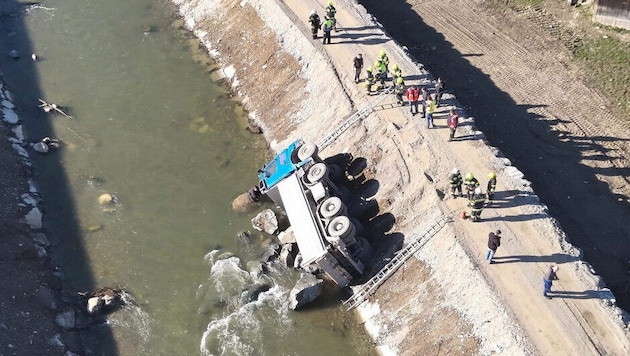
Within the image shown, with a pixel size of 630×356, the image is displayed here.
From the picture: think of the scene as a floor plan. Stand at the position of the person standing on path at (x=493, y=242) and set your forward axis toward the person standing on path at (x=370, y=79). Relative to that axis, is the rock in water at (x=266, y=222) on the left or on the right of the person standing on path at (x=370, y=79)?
left

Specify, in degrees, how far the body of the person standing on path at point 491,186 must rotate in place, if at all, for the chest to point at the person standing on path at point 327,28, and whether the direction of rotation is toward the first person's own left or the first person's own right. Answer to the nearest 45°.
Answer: approximately 45° to the first person's own right

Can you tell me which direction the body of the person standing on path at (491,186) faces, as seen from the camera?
to the viewer's left

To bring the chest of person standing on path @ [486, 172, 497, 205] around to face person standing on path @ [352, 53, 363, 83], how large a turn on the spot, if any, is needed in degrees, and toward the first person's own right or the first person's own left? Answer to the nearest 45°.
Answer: approximately 45° to the first person's own right

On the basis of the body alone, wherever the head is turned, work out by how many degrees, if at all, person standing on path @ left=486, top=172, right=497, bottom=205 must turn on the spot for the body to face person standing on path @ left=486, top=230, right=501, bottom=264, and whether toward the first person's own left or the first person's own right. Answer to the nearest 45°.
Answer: approximately 90° to the first person's own left

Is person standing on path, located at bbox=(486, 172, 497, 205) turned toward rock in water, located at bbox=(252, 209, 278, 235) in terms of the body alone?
yes

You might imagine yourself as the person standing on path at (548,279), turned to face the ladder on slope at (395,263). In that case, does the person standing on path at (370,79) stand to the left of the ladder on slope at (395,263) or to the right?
right

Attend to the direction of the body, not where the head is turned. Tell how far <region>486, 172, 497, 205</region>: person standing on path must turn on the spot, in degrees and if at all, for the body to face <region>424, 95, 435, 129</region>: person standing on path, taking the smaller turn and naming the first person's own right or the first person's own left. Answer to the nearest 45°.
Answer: approximately 45° to the first person's own right

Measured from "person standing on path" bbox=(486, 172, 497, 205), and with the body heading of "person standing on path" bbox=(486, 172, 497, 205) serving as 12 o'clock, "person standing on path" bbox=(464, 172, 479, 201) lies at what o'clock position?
"person standing on path" bbox=(464, 172, 479, 201) is roughly at 11 o'clock from "person standing on path" bbox=(486, 172, 497, 205).
